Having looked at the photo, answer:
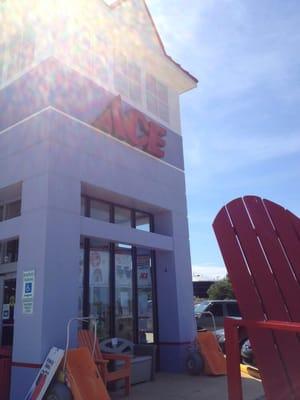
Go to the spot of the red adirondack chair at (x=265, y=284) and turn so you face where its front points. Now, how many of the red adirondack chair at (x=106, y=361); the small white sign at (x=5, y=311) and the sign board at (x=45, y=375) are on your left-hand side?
3

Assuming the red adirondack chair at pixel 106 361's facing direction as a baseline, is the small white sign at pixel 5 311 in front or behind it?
behind

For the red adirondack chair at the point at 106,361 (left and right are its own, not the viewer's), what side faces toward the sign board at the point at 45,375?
right

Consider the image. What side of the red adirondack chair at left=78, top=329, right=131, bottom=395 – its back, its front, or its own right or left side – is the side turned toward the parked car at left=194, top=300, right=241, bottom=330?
left

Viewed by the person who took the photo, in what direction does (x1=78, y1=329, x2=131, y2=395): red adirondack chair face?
facing the viewer and to the right of the viewer

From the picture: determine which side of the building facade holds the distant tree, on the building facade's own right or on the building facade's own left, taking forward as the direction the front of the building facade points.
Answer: on the building facade's own left

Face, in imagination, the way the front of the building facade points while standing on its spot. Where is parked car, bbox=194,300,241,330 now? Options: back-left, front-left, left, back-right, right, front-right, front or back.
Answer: left

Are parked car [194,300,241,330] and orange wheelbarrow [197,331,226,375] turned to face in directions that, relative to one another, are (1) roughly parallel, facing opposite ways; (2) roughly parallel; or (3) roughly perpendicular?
roughly perpendicular

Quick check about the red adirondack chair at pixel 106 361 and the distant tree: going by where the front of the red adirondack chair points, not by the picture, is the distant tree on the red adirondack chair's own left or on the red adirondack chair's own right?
on the red adirondack chair's own left

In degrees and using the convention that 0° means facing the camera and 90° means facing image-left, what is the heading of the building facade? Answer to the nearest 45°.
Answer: approximately 315°
